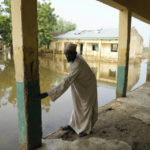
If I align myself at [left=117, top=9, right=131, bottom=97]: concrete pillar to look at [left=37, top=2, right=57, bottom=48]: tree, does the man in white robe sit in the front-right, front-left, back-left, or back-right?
back-left

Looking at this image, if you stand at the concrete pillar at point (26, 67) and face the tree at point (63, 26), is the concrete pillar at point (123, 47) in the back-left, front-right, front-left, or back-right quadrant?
front-right

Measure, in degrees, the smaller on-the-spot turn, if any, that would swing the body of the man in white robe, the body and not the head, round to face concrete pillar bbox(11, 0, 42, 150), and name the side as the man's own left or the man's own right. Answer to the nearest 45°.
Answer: approximately 45° to the man's own left

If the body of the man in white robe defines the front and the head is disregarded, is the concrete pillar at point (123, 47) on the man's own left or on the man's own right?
on the man's own right

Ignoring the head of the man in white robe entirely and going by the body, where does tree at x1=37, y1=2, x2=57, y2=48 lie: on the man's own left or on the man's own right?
on the man's own right

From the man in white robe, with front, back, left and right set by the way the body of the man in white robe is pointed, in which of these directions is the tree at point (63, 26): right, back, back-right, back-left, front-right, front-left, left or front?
right

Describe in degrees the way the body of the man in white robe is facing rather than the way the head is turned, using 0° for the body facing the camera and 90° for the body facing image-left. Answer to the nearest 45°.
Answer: approximately 90°

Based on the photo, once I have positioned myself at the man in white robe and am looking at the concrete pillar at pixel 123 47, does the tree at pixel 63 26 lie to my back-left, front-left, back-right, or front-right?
front-left
